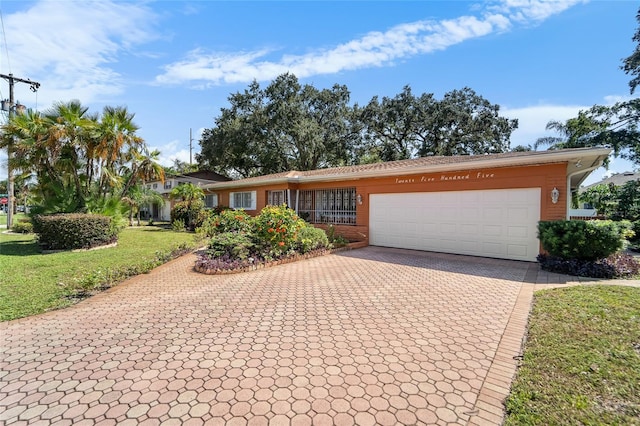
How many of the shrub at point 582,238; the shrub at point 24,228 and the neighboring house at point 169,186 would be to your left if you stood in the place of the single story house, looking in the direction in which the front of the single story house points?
1

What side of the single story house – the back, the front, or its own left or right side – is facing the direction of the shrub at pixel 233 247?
front

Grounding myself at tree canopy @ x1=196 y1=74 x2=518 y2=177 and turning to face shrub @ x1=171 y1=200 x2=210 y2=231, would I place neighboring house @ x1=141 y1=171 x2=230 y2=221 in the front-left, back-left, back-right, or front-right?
front-right

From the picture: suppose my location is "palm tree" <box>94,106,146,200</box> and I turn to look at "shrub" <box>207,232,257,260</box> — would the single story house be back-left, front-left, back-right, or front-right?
front-left

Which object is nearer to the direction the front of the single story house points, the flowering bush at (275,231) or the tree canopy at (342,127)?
the flowering bush

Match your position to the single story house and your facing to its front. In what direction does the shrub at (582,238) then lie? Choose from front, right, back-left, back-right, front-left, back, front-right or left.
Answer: left

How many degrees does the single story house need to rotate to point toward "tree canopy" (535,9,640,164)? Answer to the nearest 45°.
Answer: approximately 180°

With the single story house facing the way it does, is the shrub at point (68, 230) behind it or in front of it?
in front

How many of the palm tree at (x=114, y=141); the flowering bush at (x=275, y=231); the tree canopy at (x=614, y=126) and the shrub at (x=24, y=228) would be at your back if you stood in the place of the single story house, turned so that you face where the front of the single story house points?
1

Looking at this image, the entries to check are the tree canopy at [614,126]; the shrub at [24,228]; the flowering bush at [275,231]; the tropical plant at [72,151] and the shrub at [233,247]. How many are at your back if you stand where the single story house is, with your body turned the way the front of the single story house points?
1

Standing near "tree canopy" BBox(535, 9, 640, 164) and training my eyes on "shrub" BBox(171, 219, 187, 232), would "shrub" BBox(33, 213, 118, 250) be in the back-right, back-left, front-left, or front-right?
front-left

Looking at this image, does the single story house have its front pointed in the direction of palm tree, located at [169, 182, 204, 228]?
no

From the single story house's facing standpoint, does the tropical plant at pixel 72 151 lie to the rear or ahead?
ahead

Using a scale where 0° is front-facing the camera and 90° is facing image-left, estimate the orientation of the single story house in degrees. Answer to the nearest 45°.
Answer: approximately 45°

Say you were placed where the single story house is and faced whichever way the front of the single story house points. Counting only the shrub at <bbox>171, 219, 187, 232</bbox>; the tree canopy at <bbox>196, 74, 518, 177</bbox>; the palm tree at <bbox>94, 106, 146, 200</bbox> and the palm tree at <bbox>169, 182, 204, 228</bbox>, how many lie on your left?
0

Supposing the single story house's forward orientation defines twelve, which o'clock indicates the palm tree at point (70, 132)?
The palm tree is roughly at 1 o'clock from the single story house.

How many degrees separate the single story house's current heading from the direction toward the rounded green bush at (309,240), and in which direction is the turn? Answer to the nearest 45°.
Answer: approximately 45° to its right

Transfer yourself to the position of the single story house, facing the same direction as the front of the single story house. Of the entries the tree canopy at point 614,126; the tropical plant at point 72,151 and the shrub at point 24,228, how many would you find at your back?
1

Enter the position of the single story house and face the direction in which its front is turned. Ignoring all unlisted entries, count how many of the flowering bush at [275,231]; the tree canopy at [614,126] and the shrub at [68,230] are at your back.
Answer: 1
